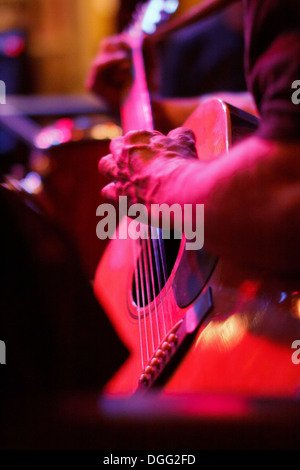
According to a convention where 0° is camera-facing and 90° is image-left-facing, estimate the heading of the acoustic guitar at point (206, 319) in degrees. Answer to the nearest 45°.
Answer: approximately 45°
